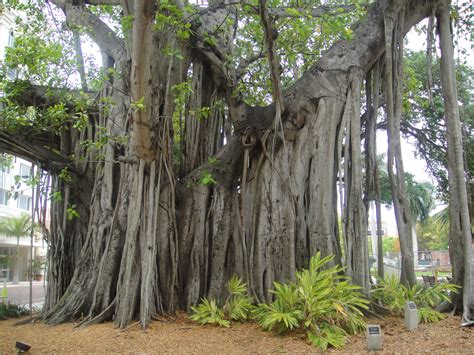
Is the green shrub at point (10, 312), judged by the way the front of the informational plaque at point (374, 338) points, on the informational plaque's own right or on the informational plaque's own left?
on the informational plaque's own right

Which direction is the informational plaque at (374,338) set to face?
toward the camera

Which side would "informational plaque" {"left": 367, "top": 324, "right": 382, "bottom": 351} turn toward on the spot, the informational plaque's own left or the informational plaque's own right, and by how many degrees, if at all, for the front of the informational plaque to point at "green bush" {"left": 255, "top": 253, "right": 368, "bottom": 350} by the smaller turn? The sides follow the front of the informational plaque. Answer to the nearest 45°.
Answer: approximately 135° to the informational plaque's own right

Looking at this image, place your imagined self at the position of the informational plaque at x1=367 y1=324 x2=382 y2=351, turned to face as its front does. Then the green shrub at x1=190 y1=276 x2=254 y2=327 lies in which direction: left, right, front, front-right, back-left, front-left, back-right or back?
back-right
